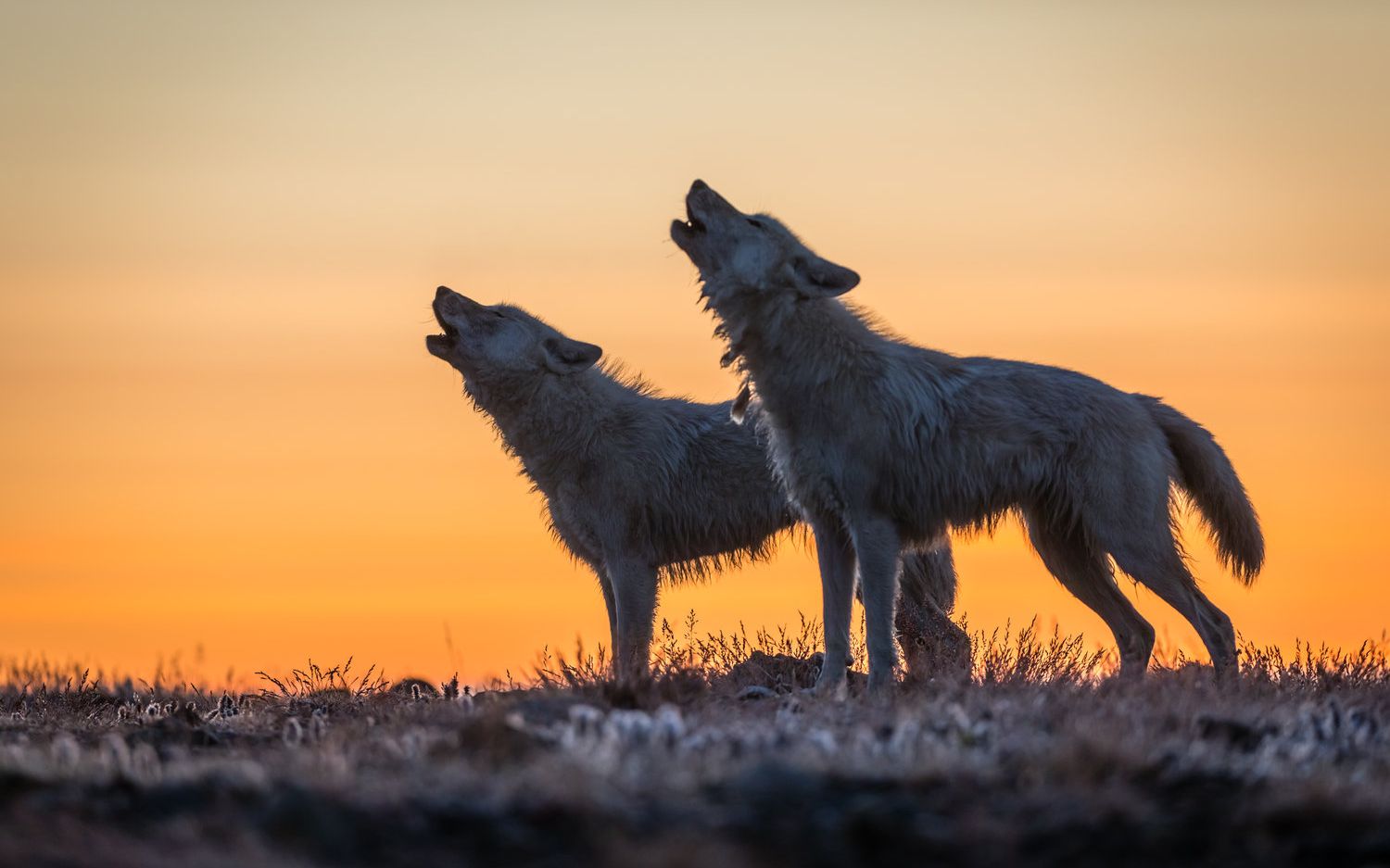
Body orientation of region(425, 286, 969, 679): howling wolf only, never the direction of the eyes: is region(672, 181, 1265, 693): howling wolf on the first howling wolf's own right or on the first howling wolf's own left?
on the first howling wolf's own left

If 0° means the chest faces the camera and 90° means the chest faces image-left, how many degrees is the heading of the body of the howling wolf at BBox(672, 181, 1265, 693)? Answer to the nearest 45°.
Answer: approximately 90°

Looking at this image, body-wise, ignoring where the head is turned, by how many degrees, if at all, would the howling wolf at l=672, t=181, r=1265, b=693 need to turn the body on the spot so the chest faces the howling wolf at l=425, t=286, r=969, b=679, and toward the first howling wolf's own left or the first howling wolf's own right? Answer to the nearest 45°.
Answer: approximately 45° to the first howling wolf's own right

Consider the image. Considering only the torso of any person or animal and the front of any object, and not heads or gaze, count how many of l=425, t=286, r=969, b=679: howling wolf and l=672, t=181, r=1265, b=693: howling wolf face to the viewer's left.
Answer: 2

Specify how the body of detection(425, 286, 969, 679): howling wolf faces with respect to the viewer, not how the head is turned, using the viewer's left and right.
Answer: facing to the left of the viewer
